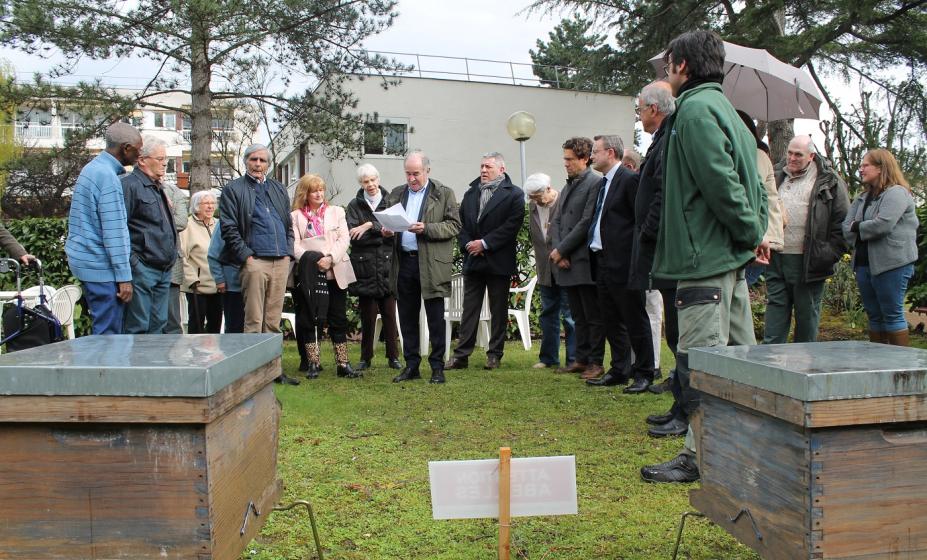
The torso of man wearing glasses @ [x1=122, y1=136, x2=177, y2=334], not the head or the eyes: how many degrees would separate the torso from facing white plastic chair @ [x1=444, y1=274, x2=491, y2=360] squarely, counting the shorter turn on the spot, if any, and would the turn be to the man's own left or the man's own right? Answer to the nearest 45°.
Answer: approximately 90° to the man's own left

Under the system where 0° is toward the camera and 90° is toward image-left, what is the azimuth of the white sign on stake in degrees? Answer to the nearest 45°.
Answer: approximately 180°

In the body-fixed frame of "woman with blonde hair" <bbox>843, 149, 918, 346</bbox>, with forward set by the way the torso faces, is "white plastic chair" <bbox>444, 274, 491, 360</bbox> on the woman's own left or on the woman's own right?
on the woman's own right

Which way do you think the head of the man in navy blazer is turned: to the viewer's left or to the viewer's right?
to the viewer's left

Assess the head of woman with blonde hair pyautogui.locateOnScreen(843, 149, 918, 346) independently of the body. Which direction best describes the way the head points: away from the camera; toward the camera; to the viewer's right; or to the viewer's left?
to the viewer's left

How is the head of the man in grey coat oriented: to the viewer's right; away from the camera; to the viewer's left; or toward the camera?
to the viewer's left

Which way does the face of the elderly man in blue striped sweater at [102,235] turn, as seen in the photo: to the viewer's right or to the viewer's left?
to the viewer's right

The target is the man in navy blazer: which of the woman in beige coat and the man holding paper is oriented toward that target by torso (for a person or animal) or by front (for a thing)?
the woman in beige coat

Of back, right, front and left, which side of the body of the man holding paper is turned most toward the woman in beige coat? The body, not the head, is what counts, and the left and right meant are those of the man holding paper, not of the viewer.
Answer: right
